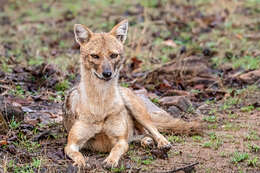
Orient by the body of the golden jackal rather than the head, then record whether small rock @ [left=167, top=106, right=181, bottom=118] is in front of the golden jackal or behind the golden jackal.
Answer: behind

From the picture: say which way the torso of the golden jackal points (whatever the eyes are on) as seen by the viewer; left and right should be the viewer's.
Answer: facing the viewer

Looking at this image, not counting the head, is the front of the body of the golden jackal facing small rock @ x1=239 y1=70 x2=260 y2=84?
no
